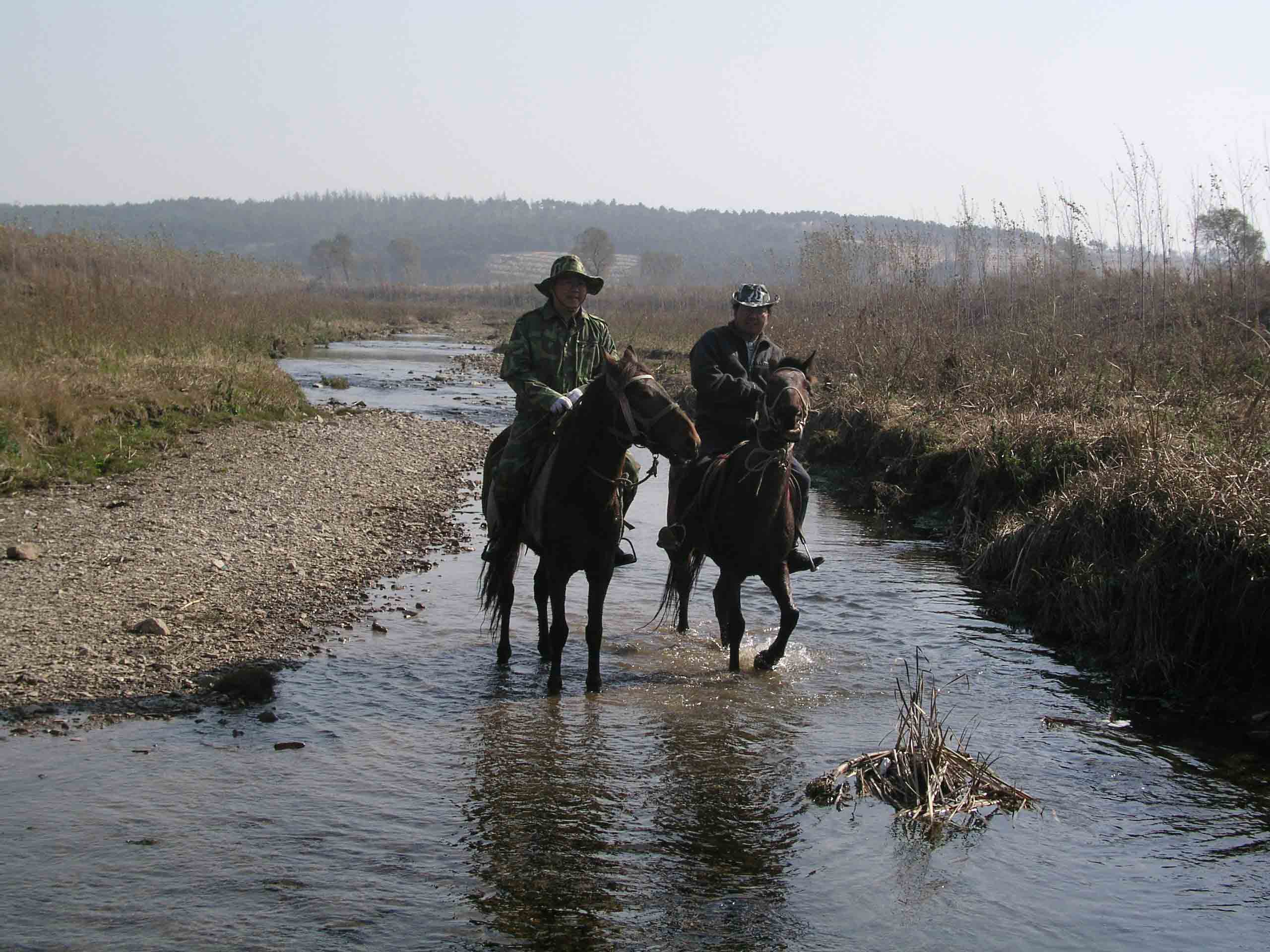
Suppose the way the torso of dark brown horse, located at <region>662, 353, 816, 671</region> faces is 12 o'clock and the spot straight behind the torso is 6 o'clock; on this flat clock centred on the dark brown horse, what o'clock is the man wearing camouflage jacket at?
The man wearing camouflage jacket is roughly at 4 o'clock from the dark brown horse.

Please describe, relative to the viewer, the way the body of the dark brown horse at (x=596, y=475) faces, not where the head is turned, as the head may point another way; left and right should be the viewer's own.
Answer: facing the viewer and to the right of the viewer

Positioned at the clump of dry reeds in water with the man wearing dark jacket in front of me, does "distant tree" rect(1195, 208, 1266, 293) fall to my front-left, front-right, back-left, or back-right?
front-right

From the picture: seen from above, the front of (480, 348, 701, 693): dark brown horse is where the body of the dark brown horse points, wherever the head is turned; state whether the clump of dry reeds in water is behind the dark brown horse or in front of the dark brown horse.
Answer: in front

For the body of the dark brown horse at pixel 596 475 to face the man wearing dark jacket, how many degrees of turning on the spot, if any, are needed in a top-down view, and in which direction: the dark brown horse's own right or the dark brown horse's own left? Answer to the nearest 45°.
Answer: approximately 90° to the dark brown horse's own left

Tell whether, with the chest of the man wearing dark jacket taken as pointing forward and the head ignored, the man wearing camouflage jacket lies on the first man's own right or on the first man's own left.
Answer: on the first man's own right

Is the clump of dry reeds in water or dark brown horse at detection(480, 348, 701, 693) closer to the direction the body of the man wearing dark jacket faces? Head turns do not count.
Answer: the clump of dry reeds in water

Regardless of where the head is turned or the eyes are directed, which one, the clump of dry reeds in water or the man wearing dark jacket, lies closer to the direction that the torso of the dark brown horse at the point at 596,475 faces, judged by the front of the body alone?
the clump of dry reeds in water
